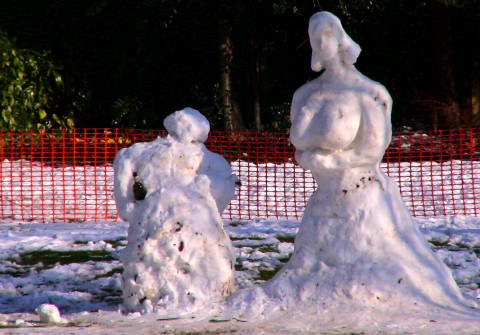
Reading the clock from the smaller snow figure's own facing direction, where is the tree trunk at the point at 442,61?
The tree trunk is roughly at 7 o'clock from the smaller snow figure.

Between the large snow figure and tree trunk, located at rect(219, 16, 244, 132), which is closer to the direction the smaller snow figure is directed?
the large snow figure

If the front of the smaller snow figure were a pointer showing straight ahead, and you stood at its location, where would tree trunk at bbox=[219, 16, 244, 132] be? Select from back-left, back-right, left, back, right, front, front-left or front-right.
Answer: back

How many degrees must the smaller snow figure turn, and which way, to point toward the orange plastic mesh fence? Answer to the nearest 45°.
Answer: approximately 180°

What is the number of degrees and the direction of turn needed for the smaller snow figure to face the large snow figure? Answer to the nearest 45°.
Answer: approximately 90° to its left

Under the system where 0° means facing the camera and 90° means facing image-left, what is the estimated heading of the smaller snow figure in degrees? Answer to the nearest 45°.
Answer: approximately 0°

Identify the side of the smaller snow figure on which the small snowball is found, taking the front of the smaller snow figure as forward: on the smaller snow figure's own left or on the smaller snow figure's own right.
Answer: on the smaller snow figure's own right
